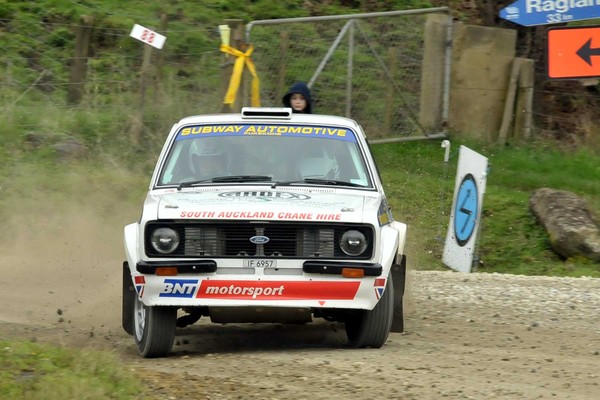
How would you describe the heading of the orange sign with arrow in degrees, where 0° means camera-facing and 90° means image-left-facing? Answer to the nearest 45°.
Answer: approximately 0°

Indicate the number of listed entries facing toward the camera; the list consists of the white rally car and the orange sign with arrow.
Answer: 2

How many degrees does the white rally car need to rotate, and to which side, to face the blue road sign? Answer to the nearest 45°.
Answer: approximately 135° to its left

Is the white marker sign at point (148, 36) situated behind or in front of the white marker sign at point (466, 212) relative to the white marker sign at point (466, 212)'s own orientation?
behind

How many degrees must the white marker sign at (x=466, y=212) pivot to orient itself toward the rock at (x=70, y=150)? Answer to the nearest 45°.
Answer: approximately 135° to its right

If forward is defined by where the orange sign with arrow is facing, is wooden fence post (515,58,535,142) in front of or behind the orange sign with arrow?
behind
